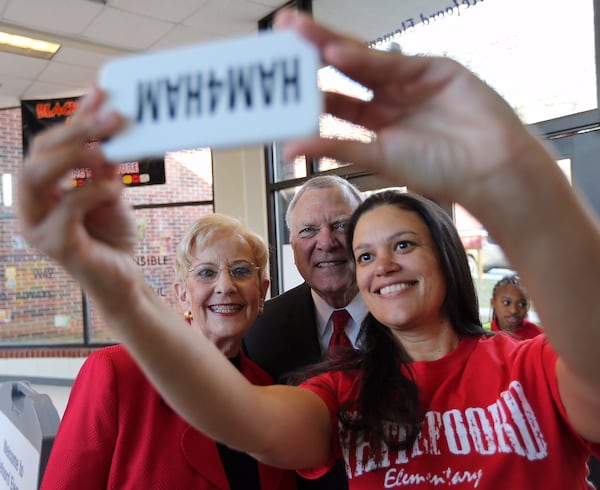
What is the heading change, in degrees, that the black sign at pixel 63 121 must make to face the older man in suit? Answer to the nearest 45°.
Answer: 0° — it already faces them

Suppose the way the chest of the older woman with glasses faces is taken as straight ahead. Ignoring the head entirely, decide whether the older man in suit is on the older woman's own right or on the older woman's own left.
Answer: on the older woman's own left

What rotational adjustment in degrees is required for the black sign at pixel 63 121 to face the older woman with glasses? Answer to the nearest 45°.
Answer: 0° — it already faces them

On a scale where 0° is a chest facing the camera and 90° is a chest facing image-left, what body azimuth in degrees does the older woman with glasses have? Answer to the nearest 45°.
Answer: approximately 315°

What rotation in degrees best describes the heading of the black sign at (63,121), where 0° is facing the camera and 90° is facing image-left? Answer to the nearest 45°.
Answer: approximately 0°

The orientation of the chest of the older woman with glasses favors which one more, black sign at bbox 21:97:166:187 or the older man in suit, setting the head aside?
the older man in suit
